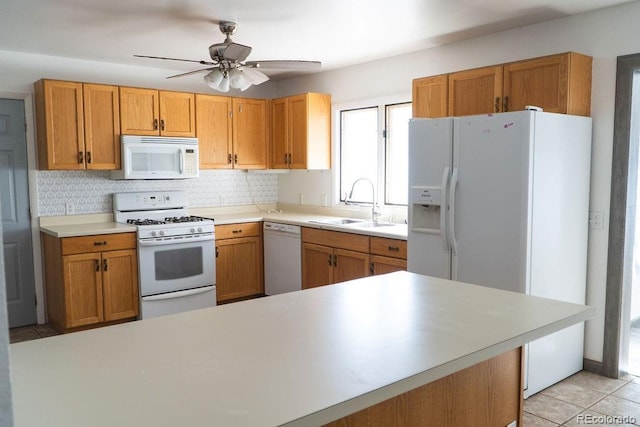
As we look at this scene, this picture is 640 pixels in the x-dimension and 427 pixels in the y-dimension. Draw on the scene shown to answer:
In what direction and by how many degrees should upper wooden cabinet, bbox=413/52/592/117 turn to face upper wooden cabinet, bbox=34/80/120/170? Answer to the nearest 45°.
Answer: approximately 45° to its right

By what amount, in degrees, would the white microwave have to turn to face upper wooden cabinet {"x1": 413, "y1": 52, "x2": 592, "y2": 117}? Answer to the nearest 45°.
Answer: approximately 45° to its left

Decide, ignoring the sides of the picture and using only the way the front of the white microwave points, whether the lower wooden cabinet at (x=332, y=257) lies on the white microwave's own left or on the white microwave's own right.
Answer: on the white microwave's own left

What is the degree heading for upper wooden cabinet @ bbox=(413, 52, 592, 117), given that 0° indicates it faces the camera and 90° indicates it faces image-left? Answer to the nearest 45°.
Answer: approximately 45°

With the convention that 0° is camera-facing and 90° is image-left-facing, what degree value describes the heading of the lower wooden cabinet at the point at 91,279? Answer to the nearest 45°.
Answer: approximately 315°

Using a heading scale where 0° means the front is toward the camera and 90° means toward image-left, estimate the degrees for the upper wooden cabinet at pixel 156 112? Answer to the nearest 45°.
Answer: approximately 315°

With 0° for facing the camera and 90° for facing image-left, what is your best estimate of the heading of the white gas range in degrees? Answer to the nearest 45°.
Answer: approximately 315°

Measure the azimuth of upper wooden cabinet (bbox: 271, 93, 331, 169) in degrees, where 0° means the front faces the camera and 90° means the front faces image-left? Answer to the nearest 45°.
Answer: approximately 45°
